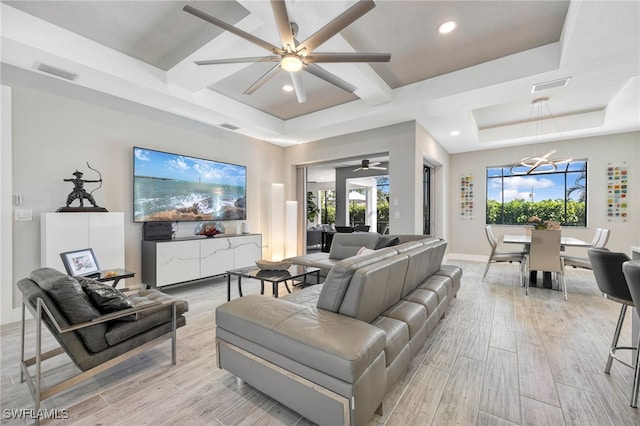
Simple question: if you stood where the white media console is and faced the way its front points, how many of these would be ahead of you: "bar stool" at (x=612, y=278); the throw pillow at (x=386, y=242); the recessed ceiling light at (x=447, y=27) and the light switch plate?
3

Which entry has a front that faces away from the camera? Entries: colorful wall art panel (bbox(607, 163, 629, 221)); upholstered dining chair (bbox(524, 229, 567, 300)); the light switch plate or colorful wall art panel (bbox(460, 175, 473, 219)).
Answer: the upholstered dining chair

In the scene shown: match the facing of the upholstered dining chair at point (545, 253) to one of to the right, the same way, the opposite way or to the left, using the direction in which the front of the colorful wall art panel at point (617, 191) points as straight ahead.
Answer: the opposite way

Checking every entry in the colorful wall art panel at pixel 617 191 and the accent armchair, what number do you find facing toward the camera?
1

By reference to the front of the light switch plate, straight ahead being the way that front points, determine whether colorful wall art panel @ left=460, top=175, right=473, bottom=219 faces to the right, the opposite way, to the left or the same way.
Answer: to the right

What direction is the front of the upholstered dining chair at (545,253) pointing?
away from the camera

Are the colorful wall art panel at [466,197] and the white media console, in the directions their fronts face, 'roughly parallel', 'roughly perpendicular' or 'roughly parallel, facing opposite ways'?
roughly perpendicular

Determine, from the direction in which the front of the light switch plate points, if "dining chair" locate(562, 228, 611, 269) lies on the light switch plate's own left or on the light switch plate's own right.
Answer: on the light switch plate's own left

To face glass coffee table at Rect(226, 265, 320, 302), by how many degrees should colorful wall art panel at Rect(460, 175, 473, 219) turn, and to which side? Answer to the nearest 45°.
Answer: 0° — it already faces it

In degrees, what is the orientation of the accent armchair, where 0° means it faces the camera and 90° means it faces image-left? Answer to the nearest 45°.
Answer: approximately 225°

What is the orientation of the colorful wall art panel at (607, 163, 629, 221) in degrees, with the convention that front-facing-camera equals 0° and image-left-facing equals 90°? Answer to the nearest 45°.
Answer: approximately 0°
